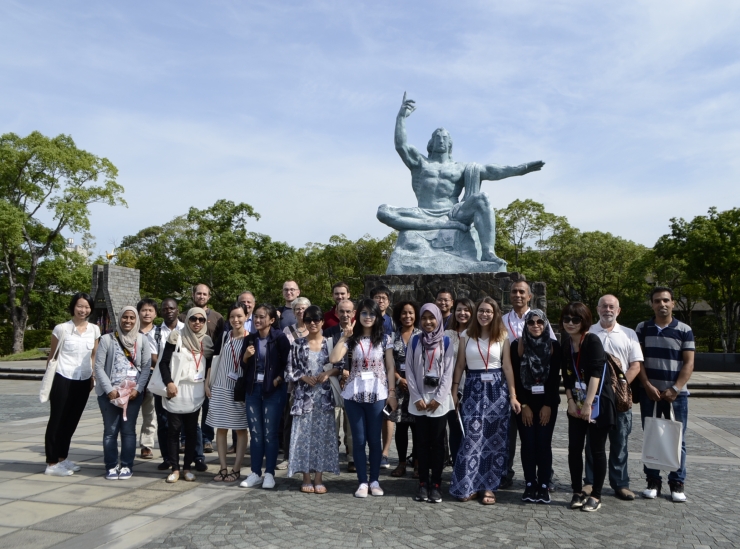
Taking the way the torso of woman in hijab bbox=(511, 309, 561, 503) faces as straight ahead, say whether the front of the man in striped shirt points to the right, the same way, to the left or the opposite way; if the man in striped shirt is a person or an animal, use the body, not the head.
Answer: the same way

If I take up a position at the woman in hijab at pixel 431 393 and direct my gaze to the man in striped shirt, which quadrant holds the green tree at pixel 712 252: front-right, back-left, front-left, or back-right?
front-left

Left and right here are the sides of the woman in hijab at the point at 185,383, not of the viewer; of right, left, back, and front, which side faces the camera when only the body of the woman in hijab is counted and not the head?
front

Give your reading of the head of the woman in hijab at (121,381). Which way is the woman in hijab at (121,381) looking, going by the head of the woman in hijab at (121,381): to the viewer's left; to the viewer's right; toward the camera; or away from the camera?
toward the camera

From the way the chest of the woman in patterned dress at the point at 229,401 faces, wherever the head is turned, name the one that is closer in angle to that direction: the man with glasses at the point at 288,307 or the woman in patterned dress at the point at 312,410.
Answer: the woman in patterned dress

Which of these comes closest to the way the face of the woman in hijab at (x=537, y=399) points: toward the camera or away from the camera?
toward the camera

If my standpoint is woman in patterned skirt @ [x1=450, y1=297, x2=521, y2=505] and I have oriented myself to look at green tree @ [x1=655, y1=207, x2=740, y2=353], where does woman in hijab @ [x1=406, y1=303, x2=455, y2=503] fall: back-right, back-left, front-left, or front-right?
back-left

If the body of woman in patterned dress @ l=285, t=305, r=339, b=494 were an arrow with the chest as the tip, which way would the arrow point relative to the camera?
toward the camera

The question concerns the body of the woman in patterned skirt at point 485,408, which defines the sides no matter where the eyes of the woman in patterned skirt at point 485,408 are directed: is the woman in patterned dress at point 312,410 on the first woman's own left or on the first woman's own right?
on the first woman's own right

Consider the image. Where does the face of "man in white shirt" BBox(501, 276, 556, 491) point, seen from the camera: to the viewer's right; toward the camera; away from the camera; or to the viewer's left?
toward the camera

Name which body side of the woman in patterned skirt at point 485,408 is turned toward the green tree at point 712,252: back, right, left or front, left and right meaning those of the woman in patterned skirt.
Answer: back

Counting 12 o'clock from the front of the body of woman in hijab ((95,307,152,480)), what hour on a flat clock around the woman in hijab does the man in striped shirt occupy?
The man in striped shirt is roughly at 10 o'clock from the woman in hijab.

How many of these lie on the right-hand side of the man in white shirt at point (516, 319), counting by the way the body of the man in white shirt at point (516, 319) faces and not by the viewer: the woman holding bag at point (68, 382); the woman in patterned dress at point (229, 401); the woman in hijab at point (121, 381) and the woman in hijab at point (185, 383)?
4

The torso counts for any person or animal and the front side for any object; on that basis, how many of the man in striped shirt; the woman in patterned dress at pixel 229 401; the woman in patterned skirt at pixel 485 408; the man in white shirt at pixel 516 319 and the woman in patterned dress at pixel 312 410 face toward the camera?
5

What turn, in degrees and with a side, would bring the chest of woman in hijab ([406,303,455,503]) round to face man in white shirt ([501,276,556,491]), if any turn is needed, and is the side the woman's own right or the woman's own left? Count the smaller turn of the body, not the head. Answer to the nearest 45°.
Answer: approximately 135° to the woman's own left

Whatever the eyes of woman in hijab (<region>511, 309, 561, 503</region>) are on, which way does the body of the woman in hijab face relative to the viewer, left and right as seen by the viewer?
facing the viewer

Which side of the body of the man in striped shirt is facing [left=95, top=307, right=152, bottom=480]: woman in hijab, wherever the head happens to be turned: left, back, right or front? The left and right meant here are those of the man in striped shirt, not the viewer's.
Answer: right

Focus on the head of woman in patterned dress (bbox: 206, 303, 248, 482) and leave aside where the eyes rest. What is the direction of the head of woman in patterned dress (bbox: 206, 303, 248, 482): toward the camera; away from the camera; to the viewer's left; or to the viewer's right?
toward the camera

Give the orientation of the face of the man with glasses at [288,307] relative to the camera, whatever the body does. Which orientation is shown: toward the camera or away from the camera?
toward the camera

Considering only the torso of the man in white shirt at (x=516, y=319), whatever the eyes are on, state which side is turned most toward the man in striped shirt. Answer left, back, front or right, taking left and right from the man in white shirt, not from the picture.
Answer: left
